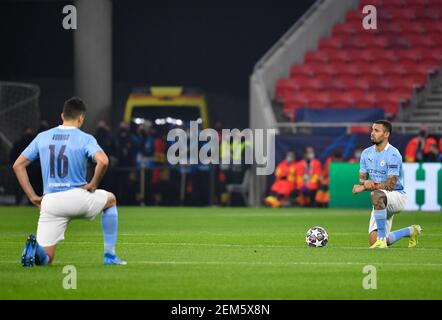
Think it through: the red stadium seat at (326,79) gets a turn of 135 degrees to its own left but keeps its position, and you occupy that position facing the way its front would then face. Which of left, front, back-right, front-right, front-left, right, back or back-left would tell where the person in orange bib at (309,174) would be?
right

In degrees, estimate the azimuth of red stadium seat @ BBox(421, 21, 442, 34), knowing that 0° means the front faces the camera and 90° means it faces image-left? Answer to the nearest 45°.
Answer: approximately 45°

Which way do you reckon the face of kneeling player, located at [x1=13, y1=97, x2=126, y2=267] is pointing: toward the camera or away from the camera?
away from the camera

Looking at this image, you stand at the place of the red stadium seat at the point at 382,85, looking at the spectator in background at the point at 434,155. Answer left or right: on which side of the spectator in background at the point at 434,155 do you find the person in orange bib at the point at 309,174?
right

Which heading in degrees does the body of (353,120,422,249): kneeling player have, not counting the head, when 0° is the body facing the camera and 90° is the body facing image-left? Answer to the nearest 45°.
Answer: approximately 45°

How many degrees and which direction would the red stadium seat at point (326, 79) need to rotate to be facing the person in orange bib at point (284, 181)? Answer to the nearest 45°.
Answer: approximately 45° to its left

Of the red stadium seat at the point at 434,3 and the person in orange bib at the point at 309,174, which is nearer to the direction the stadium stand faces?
the person in orange bib

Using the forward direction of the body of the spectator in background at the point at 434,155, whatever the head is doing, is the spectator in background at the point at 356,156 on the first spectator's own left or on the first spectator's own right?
on the first spectator's own right

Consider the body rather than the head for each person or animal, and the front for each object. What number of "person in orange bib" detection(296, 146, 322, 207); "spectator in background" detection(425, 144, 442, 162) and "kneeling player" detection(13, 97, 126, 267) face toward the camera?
2

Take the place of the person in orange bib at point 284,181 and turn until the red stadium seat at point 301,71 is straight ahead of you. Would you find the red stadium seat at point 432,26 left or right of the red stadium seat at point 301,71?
right

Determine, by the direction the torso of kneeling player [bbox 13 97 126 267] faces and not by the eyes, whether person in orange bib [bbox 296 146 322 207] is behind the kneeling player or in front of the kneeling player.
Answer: in front

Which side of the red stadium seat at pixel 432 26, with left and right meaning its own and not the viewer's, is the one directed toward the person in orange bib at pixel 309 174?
front
